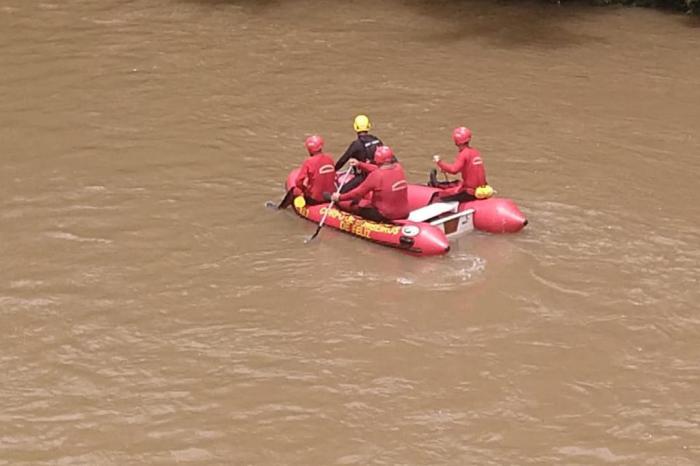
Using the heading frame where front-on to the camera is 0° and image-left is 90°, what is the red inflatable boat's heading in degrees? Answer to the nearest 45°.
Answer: approximately 135°

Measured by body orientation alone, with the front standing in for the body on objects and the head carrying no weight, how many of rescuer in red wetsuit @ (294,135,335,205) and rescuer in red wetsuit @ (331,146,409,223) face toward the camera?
0

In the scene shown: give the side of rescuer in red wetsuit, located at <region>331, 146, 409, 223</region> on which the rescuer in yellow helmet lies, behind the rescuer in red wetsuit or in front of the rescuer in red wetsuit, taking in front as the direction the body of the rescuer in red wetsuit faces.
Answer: in front

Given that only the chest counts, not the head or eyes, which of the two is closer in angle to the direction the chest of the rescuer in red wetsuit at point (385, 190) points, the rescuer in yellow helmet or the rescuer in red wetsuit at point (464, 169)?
the rescuer in yellow helmet

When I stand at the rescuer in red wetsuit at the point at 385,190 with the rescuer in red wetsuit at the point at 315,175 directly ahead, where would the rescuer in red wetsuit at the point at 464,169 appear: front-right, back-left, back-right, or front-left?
back-right

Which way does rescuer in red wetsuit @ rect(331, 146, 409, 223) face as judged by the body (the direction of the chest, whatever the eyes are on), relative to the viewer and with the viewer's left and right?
facing away from the viewer and to the left of the viewer

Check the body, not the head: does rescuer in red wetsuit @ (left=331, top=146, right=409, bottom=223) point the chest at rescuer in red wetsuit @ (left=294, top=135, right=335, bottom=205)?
yes

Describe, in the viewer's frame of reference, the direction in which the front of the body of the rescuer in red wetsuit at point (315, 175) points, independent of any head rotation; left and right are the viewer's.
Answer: facing away from the viewer and to the left of the viewer

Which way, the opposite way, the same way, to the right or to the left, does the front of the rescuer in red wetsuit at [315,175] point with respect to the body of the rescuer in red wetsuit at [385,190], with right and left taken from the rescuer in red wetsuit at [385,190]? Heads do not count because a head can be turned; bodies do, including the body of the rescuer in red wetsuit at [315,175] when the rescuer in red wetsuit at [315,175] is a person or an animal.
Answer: the same way
